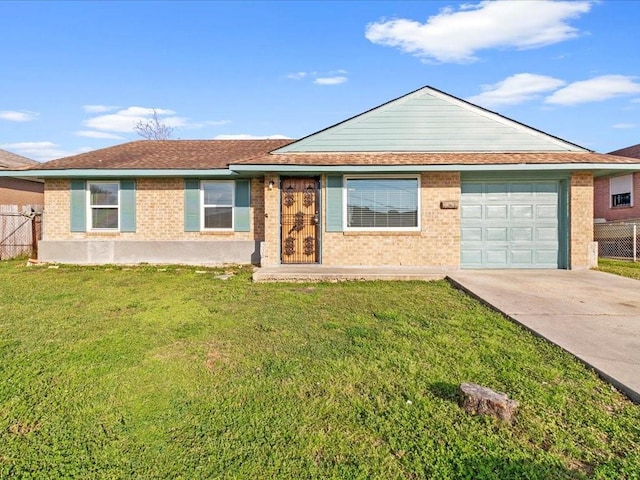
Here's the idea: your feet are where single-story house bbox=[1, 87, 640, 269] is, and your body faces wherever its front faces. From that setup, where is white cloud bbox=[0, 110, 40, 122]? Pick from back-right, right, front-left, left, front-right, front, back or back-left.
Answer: back-right

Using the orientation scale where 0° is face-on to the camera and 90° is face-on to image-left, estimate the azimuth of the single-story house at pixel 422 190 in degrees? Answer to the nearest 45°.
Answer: approximately 0°

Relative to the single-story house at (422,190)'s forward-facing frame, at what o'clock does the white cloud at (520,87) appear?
The white cloud is roughly at 7 o'clock from the single-story house.

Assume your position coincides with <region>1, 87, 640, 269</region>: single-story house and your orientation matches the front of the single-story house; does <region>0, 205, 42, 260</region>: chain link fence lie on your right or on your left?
on your right

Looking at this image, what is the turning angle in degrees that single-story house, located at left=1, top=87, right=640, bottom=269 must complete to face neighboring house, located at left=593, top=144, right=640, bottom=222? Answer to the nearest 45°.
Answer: approximately 135° to its left

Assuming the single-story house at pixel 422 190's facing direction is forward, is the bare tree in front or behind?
behind

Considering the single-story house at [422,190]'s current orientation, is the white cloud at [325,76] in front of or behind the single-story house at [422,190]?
behind

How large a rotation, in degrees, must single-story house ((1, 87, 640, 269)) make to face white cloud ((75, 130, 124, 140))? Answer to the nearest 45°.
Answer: approximately 135° to its right
